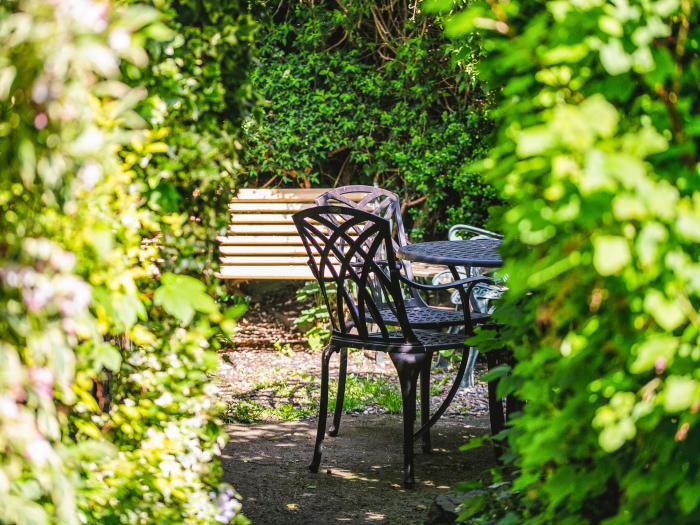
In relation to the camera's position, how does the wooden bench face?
facing the viewer

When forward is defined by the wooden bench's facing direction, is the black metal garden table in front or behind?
in front
